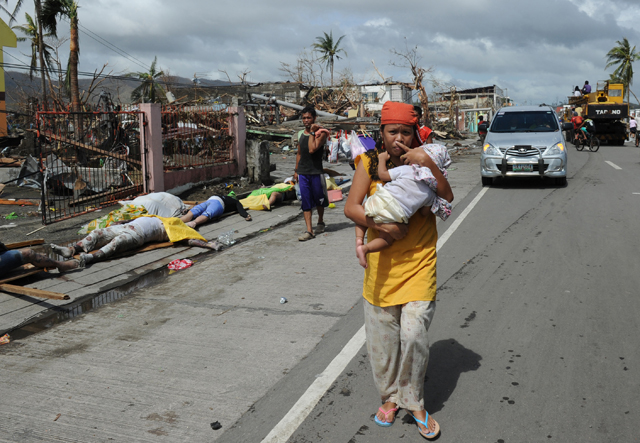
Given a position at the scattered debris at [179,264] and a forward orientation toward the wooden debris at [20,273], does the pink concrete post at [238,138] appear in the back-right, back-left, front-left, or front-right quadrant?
back-right

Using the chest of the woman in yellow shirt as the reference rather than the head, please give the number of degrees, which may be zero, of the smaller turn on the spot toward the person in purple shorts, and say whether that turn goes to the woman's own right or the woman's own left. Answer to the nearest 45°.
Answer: approximately 180°

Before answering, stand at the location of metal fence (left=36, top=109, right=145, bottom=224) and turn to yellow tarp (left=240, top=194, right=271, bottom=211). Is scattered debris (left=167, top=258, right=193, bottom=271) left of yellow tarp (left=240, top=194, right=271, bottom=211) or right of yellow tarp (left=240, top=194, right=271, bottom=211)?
right

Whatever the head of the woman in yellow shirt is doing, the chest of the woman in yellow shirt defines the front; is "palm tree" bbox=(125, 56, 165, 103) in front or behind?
behind

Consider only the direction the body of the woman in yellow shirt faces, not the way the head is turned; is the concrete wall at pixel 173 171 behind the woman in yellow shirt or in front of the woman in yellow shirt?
behind

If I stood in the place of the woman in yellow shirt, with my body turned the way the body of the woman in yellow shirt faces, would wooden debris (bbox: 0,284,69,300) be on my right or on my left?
on my right

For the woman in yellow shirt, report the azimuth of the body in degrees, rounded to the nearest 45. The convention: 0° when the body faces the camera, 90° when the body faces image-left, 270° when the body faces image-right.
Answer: approximately 0°

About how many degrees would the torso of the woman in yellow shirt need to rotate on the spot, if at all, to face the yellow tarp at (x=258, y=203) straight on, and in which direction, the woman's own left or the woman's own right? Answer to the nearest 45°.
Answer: approximately 180°

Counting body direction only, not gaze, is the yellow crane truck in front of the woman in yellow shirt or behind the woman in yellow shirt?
behind
